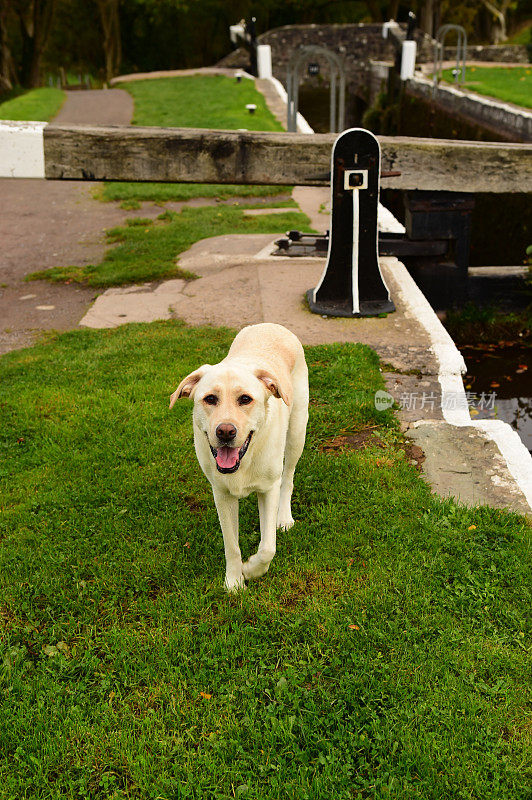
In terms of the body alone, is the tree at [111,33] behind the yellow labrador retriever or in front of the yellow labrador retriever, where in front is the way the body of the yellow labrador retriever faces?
behind

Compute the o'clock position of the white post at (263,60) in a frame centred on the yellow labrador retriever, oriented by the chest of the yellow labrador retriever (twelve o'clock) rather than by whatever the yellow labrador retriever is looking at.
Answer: The white post is roughly at 6 o'clock from the yellow labrador retriever.

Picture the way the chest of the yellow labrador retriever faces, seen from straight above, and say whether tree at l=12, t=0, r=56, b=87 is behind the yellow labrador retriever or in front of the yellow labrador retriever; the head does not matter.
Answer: behind

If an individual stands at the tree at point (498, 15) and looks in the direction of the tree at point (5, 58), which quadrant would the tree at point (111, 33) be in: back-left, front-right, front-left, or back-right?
front-right

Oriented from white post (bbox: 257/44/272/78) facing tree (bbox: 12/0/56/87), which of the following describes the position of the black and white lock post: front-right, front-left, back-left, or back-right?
back-left

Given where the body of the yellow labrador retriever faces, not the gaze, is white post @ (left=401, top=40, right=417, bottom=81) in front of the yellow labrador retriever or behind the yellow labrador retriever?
behind

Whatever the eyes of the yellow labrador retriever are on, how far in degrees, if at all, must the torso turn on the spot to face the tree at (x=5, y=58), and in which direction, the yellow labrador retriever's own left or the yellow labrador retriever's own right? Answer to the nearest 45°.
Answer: approximately 180°

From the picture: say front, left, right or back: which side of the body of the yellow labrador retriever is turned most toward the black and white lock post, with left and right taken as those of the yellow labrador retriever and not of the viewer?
back

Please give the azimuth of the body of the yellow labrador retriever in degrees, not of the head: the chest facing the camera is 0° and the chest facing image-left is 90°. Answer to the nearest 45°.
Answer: approximately 0°

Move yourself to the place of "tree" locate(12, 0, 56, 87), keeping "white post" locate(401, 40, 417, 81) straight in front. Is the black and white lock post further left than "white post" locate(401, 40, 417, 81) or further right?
right
